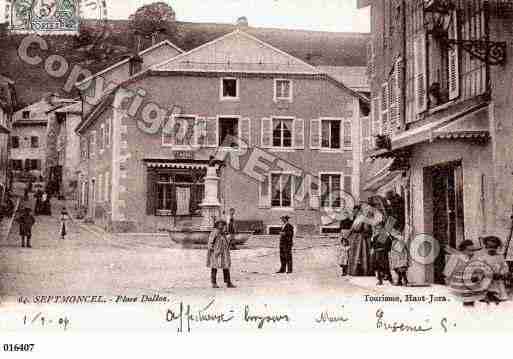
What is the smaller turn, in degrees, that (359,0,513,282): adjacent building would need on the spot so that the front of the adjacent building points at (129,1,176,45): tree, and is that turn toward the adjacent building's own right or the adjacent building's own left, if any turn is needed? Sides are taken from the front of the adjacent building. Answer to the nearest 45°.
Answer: approximately 45° to the adjacent building's own right

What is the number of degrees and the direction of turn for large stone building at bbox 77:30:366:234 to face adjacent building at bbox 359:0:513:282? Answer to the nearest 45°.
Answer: approximately 45° to its left

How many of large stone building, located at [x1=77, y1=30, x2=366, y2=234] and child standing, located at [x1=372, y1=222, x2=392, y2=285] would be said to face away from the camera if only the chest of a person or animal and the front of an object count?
0

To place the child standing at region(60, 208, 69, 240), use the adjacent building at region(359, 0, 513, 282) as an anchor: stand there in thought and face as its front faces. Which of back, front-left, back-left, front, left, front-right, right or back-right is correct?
front-right
